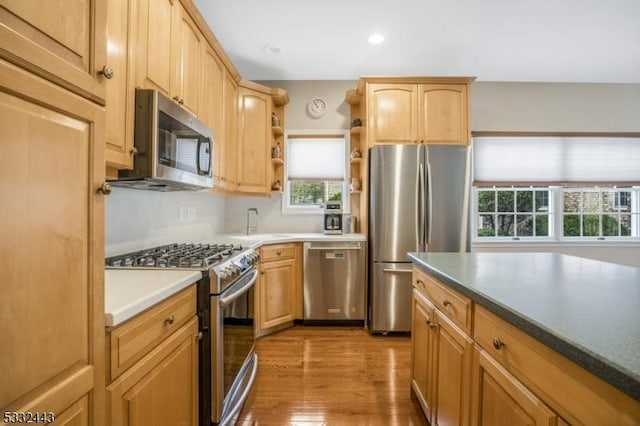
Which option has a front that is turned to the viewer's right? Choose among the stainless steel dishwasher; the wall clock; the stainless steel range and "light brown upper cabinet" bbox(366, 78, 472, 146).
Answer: the stainless steel range

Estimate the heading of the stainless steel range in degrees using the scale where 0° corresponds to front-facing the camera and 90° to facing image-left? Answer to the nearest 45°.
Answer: approximately 270°

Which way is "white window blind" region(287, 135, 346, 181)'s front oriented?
toward the camera

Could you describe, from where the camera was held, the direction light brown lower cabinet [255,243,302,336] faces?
facing the viewer and to the right of the viewer

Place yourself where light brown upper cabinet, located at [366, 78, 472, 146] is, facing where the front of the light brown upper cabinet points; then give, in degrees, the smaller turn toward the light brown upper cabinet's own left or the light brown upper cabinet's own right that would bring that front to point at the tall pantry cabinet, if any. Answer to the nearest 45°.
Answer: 0° — it already faces it

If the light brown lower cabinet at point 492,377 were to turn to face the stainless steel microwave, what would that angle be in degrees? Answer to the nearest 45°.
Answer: approximately 45° to its right

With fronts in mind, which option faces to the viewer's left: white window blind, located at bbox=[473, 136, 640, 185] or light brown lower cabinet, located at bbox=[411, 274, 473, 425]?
the light brown lower cabinet

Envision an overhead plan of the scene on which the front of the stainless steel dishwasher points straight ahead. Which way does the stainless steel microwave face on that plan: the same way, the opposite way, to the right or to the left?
to the left

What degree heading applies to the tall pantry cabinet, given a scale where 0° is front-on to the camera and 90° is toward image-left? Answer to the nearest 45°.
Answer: approximately 315°

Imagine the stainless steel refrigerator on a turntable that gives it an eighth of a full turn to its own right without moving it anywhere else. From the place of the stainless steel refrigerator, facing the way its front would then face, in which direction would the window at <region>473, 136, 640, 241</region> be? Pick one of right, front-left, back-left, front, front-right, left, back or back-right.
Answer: back

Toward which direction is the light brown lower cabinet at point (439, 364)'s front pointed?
to the viewer's left

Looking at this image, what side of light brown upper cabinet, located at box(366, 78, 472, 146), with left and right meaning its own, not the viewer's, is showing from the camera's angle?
front
